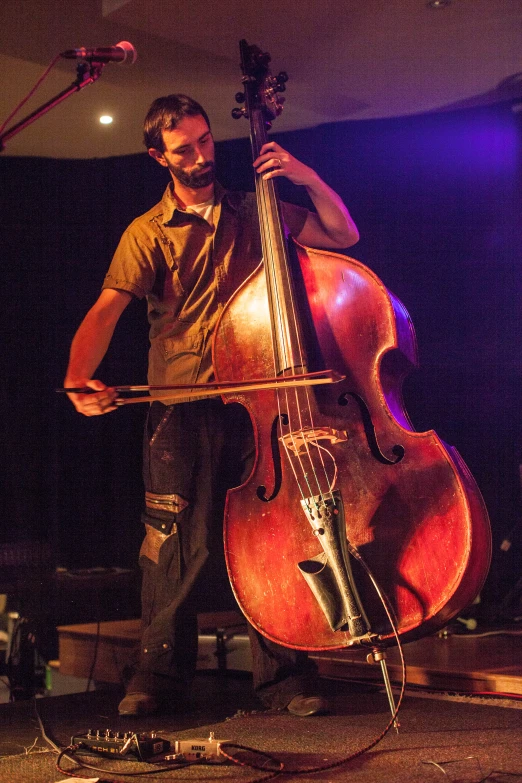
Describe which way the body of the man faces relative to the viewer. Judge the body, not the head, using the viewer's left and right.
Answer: facing the viewer and to the right of the viewer

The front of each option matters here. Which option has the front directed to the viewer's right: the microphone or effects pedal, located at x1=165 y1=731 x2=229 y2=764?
the microphone

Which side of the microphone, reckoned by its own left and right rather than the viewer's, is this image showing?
right

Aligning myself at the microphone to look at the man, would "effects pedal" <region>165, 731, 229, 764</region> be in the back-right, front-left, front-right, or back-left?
front-right

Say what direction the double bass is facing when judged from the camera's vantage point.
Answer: facing the viewer and to the left of the viewer

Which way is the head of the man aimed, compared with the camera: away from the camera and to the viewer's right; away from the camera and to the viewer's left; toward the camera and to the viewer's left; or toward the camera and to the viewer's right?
toward the camera and to the viewer's right
